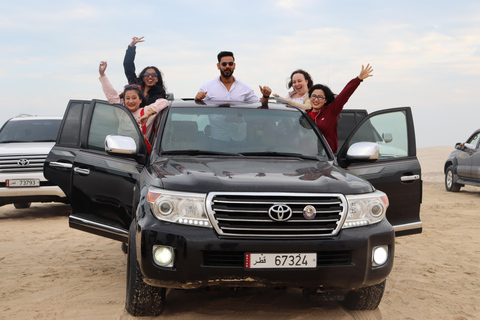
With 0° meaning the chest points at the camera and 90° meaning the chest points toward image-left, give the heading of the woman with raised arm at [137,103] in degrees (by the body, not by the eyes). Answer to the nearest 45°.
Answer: approximately 0°

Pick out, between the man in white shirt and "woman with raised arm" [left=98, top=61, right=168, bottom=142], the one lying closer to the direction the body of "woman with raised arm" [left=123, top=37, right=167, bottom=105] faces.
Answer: the woman with raised arm

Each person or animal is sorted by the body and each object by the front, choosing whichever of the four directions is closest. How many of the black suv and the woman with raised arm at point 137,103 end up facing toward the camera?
2

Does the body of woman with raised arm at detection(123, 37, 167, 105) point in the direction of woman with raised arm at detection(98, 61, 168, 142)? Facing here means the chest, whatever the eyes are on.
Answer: yes

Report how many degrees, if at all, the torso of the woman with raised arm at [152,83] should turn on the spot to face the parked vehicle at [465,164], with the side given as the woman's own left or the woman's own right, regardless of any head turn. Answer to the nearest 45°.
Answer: approximately 135° to the woman's own left

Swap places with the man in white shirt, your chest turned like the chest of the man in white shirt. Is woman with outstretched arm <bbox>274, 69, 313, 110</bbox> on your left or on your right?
on your left

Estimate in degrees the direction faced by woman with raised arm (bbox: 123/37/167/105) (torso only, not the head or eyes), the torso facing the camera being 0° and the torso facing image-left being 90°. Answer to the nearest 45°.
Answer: approximately 0°
